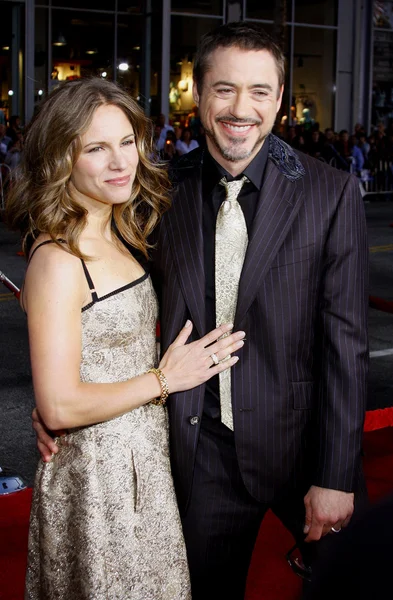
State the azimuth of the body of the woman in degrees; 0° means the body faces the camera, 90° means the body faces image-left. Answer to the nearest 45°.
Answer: approximately 315°
